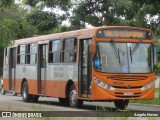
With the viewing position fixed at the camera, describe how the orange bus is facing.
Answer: facing the viewer and to the right of the viewer
